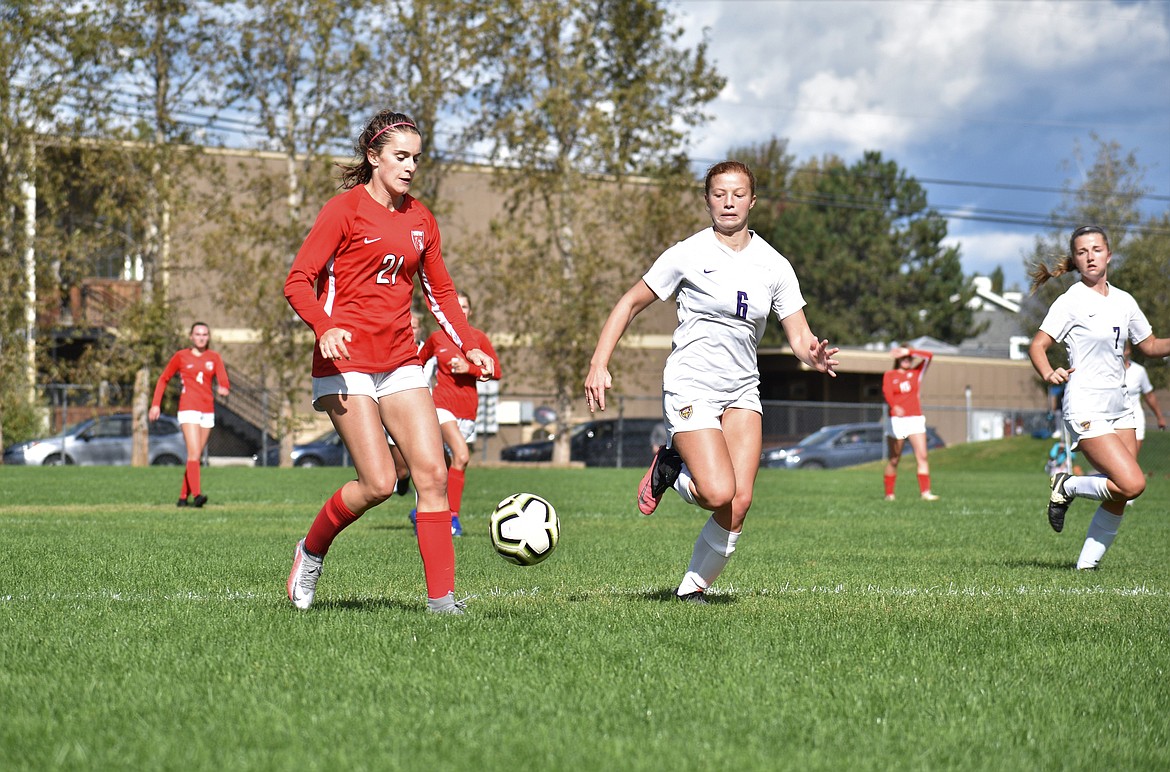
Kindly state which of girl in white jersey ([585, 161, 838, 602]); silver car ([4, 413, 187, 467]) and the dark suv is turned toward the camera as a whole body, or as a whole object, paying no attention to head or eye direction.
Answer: the girl in white jersey

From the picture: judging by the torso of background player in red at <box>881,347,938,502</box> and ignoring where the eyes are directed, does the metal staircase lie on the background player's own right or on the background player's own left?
on the background player's own right

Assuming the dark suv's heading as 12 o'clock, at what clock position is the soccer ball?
The soccer ball is roughly at 9 o'clock from the dark suv.

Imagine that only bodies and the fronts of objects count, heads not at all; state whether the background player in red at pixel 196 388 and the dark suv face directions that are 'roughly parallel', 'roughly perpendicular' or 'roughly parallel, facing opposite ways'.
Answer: roughly perpendicular

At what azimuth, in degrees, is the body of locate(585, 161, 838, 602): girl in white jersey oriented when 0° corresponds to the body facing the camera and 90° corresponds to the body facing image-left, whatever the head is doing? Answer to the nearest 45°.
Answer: approximately 0°

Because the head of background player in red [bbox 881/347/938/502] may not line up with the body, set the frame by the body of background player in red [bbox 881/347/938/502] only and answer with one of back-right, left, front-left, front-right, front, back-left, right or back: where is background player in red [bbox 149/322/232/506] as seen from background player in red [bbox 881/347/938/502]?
front-right

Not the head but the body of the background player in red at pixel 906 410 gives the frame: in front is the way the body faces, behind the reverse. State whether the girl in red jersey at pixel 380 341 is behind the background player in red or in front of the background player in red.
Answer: in front

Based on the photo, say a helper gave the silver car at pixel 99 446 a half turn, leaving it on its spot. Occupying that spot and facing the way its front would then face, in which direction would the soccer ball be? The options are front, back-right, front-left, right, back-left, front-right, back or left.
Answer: right

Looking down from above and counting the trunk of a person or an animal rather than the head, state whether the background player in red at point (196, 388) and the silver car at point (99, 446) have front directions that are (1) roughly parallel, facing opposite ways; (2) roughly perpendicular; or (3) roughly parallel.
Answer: roughly perpendicular

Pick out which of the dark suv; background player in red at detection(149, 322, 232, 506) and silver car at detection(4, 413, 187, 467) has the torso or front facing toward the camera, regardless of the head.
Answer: the background player in red

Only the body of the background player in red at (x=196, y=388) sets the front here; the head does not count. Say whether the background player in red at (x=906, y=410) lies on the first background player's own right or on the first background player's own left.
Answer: on the first background player's own left

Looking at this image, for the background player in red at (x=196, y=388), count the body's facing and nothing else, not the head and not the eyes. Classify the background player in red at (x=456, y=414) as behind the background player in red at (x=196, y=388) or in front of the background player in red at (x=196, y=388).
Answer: in front

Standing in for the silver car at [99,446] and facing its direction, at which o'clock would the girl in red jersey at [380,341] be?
The girl in red jersey is roughly at 9 o'clock from the silver car.

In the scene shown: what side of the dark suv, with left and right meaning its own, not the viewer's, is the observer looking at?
left
